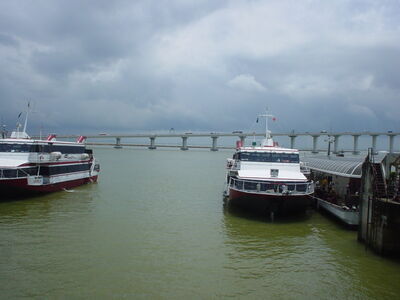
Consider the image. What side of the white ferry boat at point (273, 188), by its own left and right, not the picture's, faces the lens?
front

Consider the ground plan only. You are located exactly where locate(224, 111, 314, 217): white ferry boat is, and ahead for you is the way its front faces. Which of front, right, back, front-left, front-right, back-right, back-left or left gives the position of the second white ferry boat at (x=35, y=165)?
right

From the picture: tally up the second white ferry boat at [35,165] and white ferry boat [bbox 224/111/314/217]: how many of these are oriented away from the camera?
0
